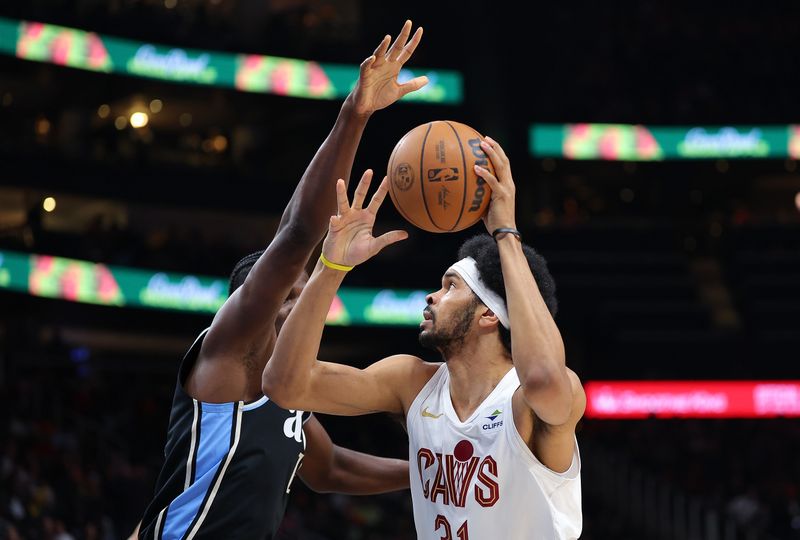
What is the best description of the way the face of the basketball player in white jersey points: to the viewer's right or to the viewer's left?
to the viewer's left

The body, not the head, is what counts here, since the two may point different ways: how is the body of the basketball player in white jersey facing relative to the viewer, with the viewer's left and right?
facing the viewer and to the left of the viewer
